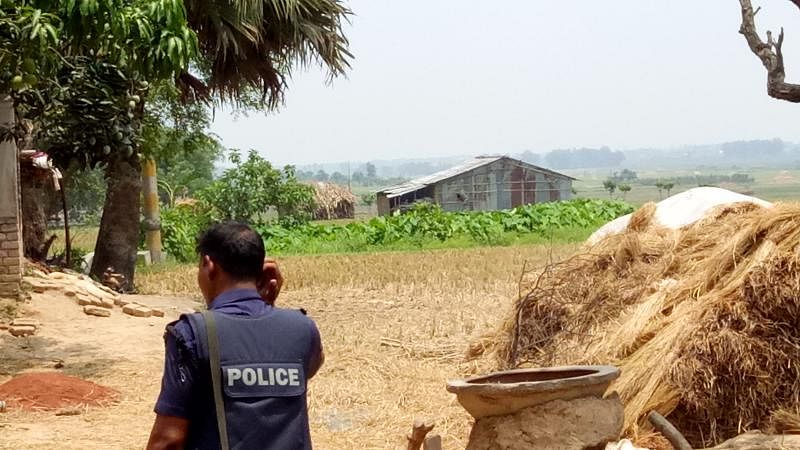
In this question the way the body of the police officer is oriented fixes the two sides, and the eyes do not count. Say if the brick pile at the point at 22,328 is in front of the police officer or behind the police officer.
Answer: in front

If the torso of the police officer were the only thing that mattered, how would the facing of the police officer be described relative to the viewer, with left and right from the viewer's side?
facing away from the viewer and to the left of the viewer

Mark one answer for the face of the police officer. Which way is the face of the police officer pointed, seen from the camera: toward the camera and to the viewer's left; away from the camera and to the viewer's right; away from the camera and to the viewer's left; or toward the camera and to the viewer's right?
away from the camera and to the viewer's left

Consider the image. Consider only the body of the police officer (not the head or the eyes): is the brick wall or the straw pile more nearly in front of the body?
the brick wall

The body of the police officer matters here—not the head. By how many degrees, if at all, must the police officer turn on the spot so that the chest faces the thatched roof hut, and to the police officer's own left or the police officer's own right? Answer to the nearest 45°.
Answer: approximately 45° to the police officer's own right

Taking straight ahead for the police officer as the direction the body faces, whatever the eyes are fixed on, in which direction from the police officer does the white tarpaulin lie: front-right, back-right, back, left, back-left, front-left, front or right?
right

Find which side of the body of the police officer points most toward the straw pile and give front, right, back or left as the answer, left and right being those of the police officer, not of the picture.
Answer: right

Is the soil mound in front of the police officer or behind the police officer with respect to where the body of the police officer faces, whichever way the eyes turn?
in front
